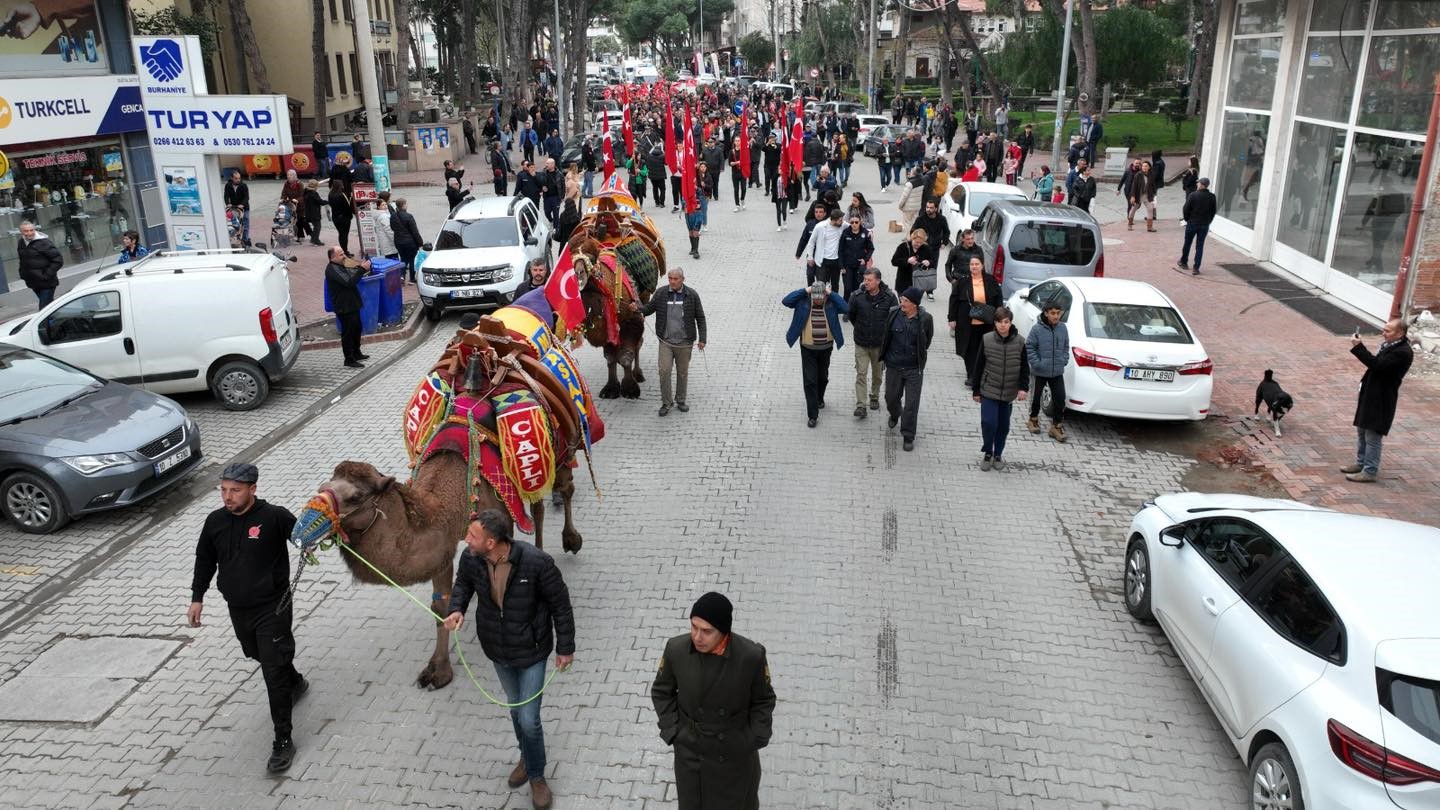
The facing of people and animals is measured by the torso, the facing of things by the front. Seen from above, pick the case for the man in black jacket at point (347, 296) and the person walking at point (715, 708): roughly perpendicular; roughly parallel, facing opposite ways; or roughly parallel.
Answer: roughly perpendicular

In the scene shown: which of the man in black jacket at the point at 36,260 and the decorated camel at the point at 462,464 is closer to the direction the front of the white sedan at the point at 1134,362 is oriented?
the man in black jacket

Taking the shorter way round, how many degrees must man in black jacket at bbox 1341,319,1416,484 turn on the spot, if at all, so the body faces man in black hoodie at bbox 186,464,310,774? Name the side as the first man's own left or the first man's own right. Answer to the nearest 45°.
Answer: approximately 45° to the first man's own left

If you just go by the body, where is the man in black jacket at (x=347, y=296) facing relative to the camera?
to the viewer's right

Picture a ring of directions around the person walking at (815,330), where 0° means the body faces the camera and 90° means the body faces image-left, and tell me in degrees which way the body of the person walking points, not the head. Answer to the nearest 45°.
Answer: approximately 0°

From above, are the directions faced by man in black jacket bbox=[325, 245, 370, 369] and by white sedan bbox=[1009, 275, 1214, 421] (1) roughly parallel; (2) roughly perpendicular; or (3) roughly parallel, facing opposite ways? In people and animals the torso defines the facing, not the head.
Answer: roughly perpendicular

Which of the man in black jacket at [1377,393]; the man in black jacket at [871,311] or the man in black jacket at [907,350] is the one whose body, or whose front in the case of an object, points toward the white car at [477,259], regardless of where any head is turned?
the man in black jacket at [1377,393]

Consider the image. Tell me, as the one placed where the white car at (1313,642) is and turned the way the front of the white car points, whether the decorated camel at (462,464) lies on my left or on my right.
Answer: on my left

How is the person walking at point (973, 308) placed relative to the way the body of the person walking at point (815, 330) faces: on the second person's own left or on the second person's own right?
on the second person's own left

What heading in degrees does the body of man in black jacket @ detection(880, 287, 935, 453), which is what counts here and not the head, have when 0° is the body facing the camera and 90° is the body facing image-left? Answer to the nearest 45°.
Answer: approximately 0°

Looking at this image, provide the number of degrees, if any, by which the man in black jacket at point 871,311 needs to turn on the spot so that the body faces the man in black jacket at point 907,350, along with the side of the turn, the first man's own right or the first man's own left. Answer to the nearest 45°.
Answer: approximately 45° to the first man's own left

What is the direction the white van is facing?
to the viewer's left

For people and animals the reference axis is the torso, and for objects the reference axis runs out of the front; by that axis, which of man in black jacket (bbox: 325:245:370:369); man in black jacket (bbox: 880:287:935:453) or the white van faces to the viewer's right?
man in black jacket (bbox: 325:245:370:369)
